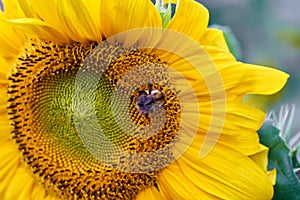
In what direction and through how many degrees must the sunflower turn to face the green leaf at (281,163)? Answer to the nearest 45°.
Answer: approximately 90° to its left

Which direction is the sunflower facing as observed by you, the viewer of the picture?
facing the viewer
